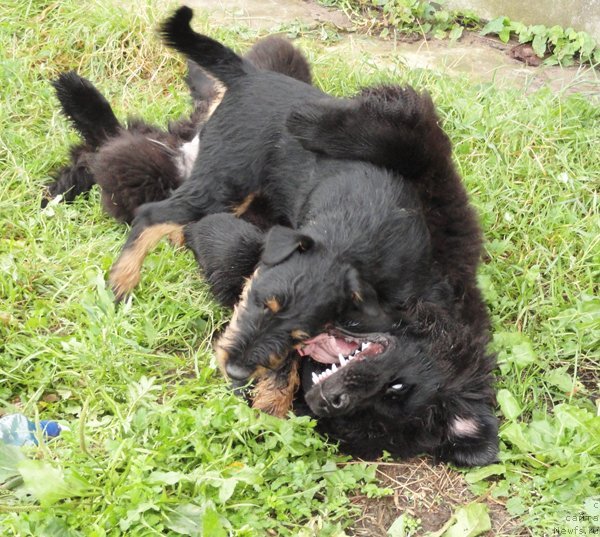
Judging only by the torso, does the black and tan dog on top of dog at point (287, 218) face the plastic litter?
no

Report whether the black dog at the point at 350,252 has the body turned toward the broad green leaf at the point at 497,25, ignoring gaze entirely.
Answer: no

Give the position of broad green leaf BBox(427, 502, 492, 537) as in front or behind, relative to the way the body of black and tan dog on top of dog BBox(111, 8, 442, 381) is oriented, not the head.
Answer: in front

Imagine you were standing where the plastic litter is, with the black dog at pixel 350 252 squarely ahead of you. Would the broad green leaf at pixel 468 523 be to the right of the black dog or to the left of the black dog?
right

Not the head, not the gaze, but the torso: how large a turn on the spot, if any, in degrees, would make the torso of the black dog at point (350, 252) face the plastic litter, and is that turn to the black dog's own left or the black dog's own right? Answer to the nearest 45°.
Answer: approximately 90° to the black dog's own right

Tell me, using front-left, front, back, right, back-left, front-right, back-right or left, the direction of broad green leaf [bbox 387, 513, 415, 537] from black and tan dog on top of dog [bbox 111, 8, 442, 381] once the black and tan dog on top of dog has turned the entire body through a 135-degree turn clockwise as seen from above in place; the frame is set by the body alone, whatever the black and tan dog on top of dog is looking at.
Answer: left

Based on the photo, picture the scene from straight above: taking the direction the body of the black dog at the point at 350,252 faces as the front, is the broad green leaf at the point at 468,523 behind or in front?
in front

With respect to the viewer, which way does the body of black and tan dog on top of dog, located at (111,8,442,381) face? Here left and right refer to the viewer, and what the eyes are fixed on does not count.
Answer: facing the viewer and to the right of the viewer

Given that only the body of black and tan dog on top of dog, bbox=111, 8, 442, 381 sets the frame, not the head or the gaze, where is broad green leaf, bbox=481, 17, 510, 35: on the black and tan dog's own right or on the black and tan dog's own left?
on the black and tan dog's own left
